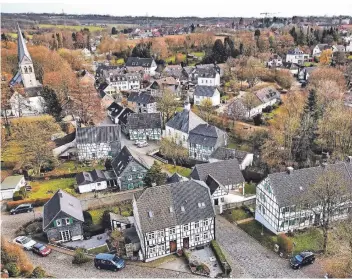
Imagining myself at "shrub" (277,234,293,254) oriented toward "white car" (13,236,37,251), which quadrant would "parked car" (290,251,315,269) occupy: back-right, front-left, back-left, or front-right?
back-left

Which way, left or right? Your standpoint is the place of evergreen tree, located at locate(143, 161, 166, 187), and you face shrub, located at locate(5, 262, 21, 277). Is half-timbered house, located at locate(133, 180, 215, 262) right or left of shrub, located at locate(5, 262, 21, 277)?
left

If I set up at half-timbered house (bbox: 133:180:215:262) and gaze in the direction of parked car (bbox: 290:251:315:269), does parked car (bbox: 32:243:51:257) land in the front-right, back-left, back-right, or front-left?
back-right

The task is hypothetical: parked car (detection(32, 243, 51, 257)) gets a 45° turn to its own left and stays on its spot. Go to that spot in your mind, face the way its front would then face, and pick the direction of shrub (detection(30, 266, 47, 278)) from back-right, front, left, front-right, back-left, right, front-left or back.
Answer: right

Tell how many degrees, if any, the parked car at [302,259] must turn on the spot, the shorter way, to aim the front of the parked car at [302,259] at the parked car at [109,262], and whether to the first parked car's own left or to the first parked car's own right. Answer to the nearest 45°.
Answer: approximately 45° to the first parked car's own right

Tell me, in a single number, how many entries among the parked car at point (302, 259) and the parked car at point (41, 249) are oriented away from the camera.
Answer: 0

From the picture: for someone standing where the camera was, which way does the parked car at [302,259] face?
facing the viewer and to the left of the viewer

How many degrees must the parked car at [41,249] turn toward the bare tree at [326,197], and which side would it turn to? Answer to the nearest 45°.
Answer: approximately 45° to its left

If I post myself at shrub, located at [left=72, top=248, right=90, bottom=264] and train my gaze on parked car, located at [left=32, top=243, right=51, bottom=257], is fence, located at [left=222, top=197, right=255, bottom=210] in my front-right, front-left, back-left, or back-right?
back-right

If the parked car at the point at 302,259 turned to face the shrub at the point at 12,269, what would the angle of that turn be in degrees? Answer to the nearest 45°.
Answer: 0° — it already faces it

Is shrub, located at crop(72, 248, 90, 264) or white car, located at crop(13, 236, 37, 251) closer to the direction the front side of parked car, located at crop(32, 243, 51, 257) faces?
the shrub

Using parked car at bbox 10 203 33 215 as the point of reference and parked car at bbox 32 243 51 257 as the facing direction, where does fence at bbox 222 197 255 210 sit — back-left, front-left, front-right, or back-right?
front-left

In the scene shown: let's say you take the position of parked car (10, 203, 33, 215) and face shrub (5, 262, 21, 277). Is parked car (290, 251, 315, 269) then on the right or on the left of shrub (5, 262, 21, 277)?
left

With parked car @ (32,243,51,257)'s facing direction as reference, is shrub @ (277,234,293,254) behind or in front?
in front

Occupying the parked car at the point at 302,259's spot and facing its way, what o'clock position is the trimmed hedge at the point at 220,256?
The trimmed hedge is roughly at 1 o'clock from the parked car.

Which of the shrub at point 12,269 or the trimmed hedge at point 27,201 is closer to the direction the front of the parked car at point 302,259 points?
the shrub

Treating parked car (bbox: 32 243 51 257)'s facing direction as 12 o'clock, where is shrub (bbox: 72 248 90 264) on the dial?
The shrub is roughly at 12 o'clock from the parked car.

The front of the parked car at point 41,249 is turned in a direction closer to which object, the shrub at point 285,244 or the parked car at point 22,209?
the shrub

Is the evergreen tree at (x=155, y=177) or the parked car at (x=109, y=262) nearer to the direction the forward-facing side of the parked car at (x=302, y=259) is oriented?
the parked car
